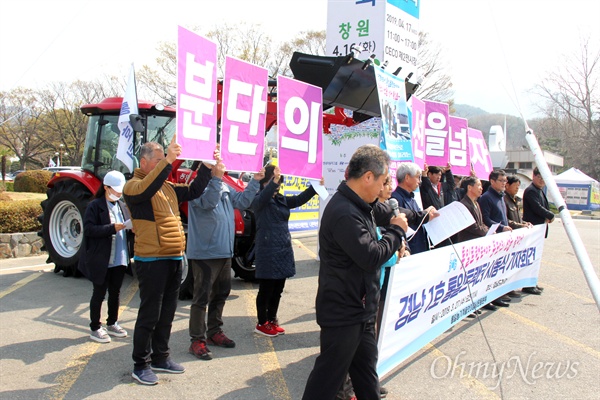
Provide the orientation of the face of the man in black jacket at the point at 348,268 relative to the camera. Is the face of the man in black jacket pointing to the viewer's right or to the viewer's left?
to the viewer's right

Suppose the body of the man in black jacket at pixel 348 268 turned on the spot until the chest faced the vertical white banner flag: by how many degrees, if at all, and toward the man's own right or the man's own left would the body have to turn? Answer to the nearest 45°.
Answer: approximately 135° to the man's own left

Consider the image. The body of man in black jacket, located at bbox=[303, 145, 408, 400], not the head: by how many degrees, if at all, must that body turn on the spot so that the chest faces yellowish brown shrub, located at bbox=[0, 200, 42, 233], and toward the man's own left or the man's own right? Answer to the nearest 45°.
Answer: approximately 135° to the man's own left

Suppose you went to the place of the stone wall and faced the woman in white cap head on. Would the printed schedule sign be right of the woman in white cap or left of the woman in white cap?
left

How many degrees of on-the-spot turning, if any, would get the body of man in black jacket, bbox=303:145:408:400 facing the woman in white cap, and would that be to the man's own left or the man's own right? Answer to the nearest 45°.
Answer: approximately 135° to the man's own left

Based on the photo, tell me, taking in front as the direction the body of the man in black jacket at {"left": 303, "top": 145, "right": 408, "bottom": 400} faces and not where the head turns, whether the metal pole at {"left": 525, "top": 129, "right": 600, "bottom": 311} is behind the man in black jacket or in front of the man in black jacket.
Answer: in front

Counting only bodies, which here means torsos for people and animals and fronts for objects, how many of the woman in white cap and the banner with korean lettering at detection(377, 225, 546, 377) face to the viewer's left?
0

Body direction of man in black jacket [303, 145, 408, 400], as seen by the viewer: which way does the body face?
to the viewer's right

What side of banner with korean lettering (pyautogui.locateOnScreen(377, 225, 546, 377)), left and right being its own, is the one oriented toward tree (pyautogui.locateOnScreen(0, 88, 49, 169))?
back

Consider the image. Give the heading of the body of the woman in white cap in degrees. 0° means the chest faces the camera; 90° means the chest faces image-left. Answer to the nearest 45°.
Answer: approximately 315°

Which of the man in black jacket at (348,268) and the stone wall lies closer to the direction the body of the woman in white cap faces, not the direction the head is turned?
the man in black jacket
